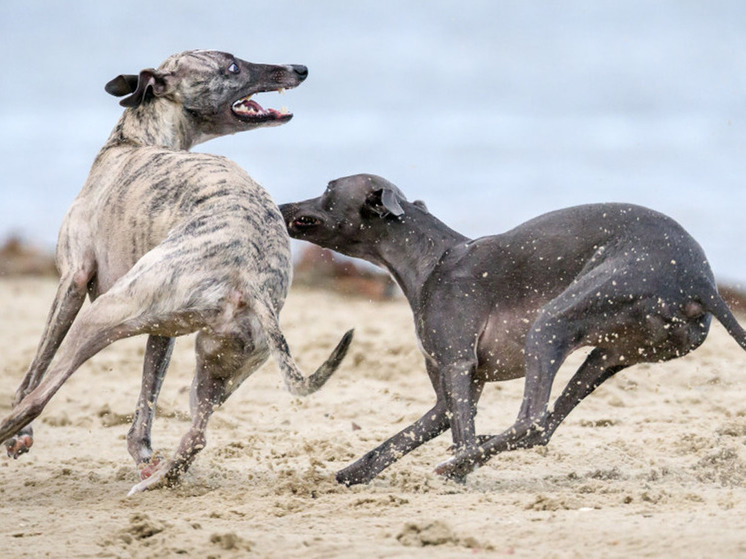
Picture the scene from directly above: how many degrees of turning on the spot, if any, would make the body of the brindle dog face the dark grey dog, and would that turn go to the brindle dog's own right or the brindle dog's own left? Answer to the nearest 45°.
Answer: approximately 135° to the brindle dog's own right

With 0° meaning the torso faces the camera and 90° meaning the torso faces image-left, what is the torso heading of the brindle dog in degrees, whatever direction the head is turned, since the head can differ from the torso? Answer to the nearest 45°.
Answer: approximately 135°

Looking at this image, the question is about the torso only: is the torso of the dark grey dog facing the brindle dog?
yes

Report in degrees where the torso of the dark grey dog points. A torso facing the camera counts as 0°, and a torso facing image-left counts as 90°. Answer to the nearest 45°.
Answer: approximately 90°
